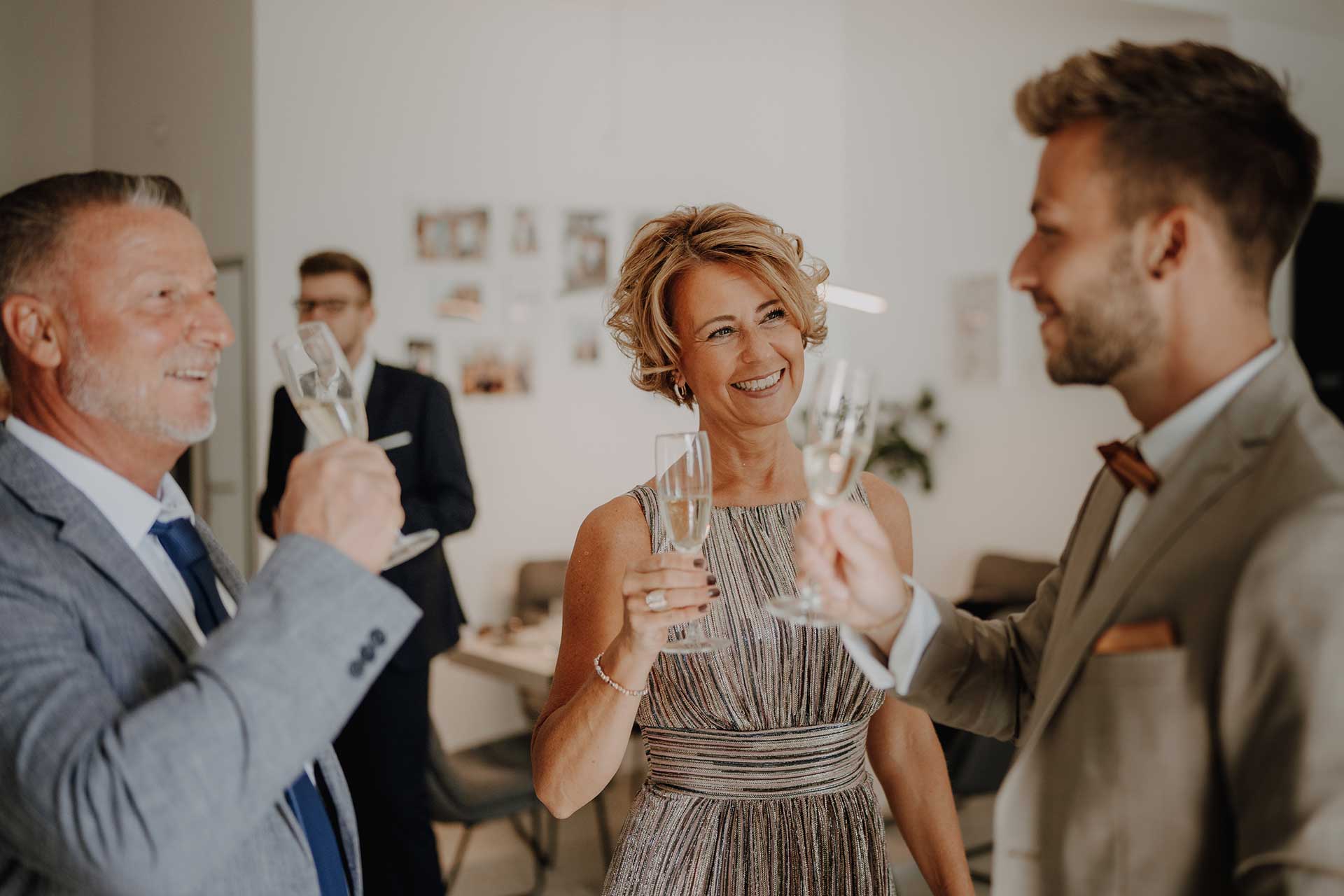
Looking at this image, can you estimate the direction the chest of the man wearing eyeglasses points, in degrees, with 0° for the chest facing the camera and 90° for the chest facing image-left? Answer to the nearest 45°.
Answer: approximately 45°

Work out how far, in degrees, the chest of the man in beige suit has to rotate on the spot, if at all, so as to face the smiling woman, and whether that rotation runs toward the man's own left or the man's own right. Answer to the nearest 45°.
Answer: approximately 45° to the man's own right

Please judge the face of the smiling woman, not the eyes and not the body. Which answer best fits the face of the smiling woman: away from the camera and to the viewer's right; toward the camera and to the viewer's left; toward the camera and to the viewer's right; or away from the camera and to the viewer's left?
toward the camera and to the viewer's right

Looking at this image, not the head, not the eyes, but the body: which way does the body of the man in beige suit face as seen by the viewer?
to the viewer's left

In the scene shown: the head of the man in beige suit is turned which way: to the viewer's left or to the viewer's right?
to the viewer's left
